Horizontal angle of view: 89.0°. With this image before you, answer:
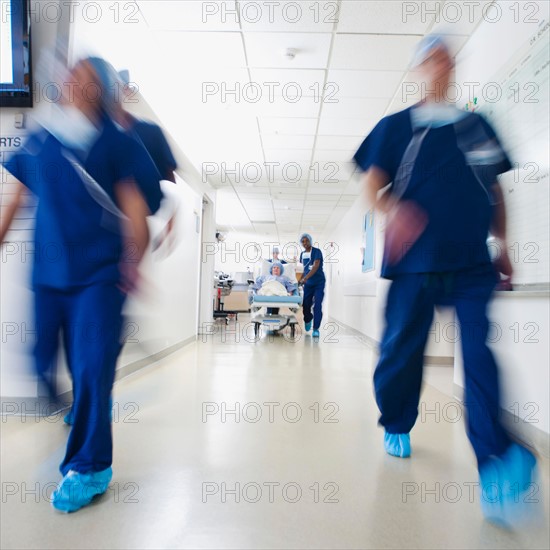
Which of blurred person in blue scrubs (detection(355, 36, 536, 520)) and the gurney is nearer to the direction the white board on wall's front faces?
the blurred person in blue scrubs

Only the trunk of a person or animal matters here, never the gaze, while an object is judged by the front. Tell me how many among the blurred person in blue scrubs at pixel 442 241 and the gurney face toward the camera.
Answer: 2

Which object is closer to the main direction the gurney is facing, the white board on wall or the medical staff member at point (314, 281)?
the white board on wall

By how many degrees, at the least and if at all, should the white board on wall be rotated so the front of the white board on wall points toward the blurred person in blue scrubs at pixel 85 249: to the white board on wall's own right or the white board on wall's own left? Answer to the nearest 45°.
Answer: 0° — it already faces them

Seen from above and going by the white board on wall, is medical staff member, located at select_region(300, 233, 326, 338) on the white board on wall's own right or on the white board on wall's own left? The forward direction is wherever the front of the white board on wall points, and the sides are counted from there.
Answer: on the white board on wall's own right

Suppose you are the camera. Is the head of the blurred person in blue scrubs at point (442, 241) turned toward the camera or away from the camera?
toward the camera

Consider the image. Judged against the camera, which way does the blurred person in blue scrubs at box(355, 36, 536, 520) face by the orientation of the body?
toward the camera

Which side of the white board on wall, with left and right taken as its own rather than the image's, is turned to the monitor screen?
front

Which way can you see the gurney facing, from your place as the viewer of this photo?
facing the viewer

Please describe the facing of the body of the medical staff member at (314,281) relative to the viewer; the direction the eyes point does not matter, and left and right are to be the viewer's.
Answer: facing the viewer and to the left of the viewer

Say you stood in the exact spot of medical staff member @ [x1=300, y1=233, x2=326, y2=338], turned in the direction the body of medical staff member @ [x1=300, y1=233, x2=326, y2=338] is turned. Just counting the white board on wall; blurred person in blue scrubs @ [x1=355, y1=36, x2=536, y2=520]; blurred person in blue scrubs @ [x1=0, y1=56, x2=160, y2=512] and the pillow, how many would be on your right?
1
